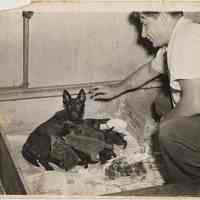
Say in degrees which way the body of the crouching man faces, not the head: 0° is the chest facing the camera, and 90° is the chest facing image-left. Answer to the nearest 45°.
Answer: approximately 90°
